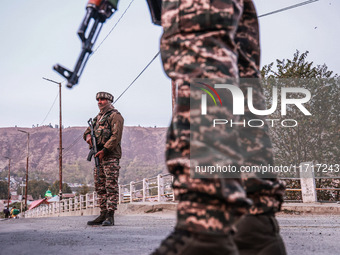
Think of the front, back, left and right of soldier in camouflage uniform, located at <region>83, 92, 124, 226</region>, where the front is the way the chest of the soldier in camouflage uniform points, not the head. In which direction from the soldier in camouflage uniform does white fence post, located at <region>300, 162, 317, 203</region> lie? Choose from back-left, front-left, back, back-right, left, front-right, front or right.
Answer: back

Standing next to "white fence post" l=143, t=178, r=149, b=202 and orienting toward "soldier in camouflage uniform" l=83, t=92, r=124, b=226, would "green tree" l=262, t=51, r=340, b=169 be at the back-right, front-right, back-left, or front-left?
back-left

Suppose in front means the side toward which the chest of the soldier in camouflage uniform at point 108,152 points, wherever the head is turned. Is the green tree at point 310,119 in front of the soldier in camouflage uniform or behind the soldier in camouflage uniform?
behind

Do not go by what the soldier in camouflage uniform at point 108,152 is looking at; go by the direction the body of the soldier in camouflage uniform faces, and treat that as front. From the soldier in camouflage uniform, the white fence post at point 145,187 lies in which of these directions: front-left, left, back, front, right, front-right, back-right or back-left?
back-right

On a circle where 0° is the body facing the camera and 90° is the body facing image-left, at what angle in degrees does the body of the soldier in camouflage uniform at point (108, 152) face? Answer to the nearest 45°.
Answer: approximately 45°

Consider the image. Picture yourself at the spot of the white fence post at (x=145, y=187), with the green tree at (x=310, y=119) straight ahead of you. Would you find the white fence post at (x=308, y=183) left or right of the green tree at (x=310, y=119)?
right

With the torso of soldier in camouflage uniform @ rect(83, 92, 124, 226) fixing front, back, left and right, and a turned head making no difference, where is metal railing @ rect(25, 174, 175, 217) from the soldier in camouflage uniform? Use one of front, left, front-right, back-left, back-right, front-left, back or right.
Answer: back-right
